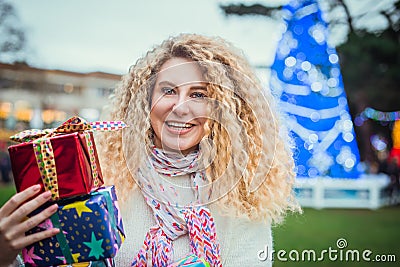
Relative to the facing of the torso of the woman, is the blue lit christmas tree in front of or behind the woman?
behind

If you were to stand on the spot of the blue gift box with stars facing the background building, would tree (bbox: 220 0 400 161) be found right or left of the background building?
right

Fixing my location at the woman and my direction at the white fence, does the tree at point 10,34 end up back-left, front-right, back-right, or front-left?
front-left

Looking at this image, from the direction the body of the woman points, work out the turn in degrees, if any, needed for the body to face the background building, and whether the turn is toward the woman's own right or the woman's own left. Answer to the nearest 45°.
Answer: approximately 180°

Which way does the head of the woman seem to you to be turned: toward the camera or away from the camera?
toward the camera

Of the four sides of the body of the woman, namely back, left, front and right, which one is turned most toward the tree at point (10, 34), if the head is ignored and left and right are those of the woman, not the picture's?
back

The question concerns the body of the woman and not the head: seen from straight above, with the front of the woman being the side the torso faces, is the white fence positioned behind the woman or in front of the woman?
behind

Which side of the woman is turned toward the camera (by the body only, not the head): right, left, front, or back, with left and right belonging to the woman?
front
